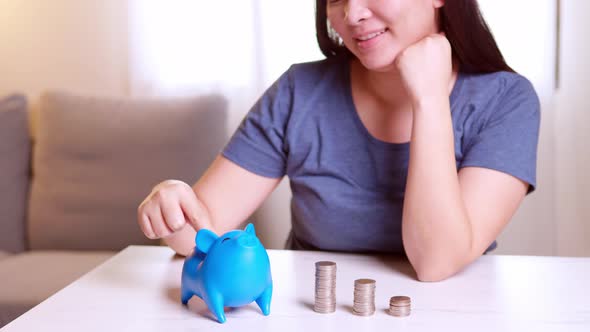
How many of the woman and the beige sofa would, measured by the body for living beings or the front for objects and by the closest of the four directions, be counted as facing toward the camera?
2

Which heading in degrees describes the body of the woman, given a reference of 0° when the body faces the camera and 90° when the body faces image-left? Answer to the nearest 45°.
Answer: approximately 0°

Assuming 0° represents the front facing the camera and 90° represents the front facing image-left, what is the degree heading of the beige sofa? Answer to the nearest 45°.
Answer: approximately 0°

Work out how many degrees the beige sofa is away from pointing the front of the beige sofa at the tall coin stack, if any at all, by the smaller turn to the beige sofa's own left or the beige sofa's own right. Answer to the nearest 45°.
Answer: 0° — it already faces it
